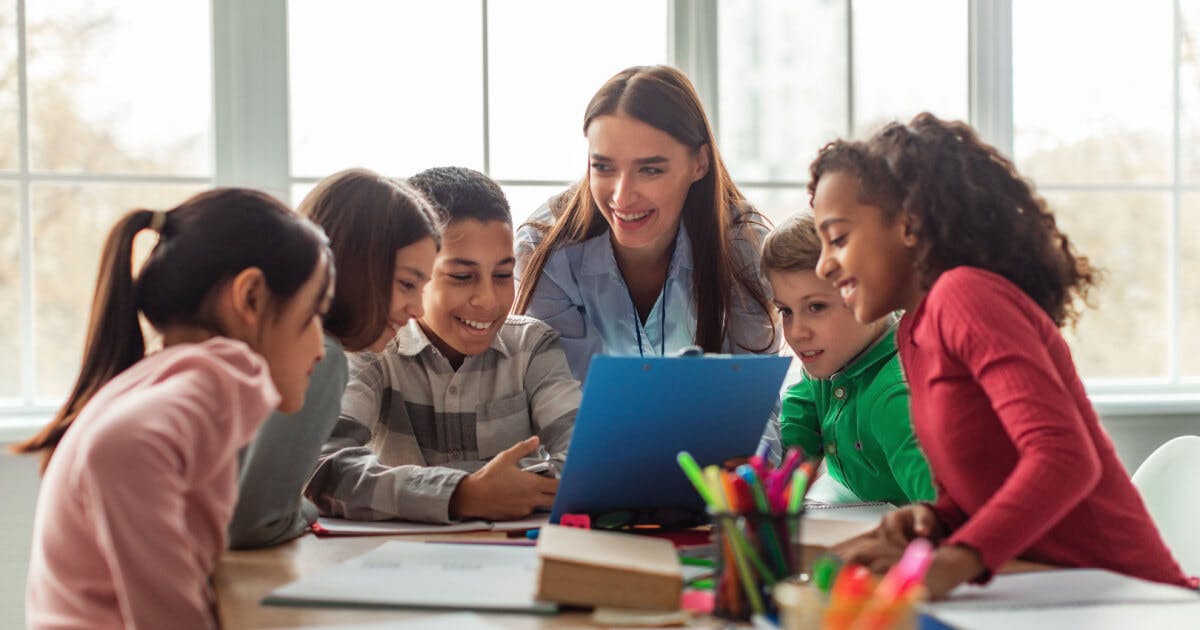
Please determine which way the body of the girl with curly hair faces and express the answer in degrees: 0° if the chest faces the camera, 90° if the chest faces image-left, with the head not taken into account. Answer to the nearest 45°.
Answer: approximately 90°

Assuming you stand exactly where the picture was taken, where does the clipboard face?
facing away from the viewer

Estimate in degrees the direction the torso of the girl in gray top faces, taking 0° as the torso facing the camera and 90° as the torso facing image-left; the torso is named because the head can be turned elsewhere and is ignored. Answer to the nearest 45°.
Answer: approximately 270°

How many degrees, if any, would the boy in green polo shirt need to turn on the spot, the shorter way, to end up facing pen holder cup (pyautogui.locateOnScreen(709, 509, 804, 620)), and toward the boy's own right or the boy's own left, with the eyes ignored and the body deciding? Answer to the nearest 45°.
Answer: approximately 45° to the boy's own left

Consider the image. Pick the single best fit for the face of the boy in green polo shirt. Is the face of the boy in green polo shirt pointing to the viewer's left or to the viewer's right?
to the viewer's left

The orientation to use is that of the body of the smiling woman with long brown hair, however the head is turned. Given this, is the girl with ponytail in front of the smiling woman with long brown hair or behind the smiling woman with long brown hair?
in front

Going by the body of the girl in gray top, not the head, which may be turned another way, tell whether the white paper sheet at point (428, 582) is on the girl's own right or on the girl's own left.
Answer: on the girl's own right
